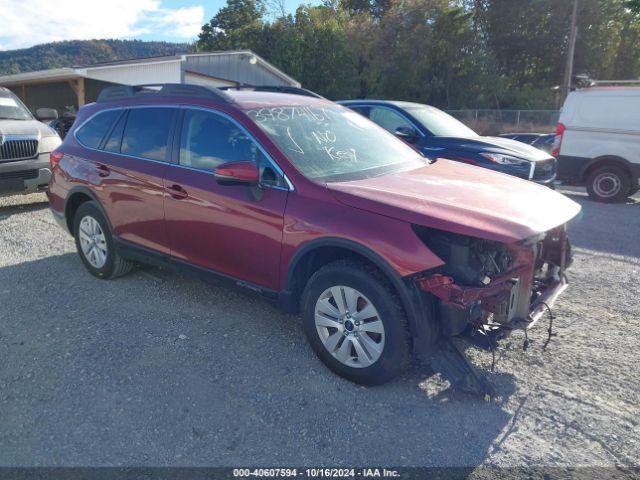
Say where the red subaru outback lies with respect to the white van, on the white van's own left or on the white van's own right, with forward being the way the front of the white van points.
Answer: on the white van's own right

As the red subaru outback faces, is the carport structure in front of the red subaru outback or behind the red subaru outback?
behind

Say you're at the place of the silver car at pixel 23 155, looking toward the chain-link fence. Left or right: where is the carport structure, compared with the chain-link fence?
left

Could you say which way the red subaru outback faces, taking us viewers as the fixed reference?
facing the viewer and to the right of the viewer

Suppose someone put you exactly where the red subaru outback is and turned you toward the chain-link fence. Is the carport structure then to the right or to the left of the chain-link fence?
left

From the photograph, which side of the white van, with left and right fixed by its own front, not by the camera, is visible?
right
